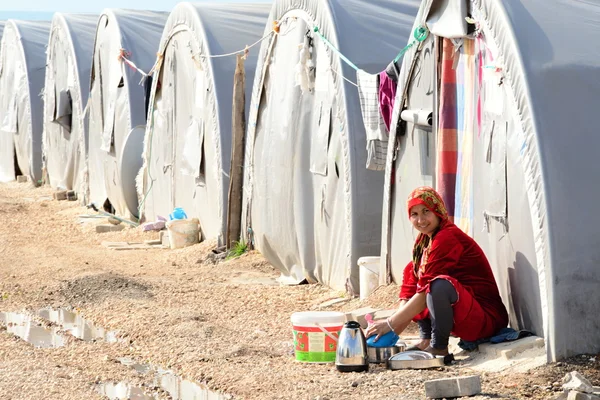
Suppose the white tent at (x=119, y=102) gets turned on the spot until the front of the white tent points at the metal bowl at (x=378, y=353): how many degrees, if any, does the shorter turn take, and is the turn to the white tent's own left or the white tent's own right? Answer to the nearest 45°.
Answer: approximately 45° to the white tent's own left

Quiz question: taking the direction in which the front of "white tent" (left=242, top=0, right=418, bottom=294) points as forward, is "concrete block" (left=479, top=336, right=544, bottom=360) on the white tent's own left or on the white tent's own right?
on the white tent's own left

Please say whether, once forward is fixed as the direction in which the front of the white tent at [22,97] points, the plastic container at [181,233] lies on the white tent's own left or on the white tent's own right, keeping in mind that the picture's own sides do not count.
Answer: on the white tent's own left

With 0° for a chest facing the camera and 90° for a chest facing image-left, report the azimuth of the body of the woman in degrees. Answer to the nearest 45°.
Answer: approximately 45°

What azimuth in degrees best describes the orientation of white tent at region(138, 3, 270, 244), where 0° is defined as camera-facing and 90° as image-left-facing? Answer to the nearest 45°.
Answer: approximately 45°

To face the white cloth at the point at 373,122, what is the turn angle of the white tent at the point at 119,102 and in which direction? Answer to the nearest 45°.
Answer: approximately 45° to its left
